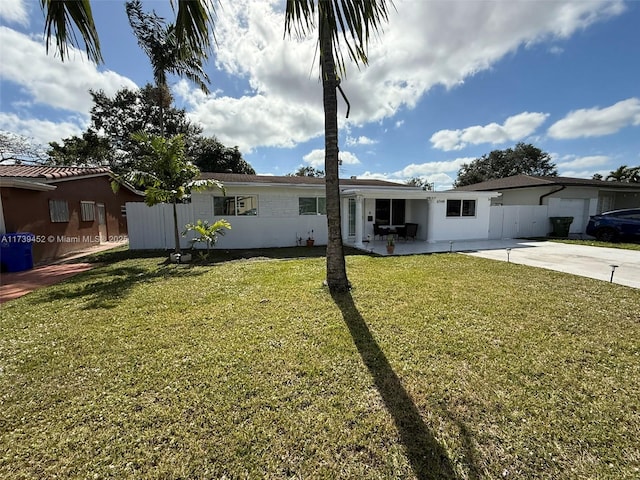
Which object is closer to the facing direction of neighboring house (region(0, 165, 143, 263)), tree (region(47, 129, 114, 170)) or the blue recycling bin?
the blue recycling bin

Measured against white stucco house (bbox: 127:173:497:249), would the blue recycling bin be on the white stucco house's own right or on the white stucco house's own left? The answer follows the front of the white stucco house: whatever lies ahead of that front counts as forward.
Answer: on the white stucco house's own right

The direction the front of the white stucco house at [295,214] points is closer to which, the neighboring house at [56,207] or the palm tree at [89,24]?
the palm tree

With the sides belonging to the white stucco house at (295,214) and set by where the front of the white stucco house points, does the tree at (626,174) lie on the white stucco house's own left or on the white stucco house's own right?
on the white stucco house's own left

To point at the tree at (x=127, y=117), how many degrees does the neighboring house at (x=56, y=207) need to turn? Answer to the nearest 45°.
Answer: approximately 135° to its left

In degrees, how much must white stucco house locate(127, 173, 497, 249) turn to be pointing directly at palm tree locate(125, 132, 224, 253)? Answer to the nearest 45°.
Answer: approximately 45° to its right

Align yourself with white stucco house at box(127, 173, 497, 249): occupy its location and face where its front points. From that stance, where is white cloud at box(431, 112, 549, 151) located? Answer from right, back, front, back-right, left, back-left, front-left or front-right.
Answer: back-left

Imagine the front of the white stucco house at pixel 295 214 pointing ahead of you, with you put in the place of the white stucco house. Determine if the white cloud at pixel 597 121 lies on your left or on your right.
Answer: on your left

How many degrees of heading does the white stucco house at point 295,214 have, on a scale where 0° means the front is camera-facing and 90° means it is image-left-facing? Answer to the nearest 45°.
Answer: approximately 0°

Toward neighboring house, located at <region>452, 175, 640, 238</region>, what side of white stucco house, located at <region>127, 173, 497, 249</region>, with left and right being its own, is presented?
left

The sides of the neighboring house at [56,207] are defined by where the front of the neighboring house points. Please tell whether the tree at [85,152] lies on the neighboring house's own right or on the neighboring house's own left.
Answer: on the neighboring house's own left

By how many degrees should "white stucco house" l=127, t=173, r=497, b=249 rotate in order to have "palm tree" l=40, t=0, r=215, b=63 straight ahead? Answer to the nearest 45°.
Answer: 0° — it already faces it

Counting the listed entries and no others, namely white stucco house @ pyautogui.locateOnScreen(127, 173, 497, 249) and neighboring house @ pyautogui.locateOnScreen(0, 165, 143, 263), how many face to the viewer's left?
0

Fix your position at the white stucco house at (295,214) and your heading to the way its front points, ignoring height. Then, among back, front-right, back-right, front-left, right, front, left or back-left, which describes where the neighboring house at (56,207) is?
right

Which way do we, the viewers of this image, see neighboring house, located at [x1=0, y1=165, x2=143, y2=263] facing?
facing the viewer and to the right of the viewer
